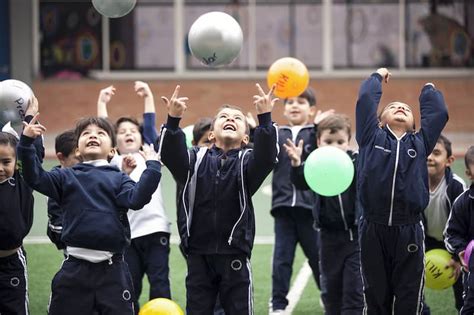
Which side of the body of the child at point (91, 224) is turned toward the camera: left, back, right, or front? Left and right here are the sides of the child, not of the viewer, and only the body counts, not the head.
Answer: front

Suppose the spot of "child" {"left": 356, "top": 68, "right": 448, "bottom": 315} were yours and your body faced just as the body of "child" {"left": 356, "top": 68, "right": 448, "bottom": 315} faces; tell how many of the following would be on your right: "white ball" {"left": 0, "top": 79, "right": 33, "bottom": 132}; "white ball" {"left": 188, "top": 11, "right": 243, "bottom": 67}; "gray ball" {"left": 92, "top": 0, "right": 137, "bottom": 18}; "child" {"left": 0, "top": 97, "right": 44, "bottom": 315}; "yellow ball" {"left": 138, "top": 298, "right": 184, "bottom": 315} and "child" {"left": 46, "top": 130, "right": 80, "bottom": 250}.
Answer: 6

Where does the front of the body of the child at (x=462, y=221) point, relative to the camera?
toward the camera

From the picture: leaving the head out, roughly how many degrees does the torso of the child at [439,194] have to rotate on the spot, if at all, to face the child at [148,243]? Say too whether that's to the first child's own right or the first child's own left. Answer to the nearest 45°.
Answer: approximately 45° to the first child's own right

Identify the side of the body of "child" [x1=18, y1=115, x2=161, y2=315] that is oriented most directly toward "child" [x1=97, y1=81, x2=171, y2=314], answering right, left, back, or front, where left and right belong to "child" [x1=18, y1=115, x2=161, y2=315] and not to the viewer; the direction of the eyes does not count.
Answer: back

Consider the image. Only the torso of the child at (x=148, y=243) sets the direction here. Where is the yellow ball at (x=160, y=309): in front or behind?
in front

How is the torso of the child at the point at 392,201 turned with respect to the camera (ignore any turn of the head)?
toward the camera

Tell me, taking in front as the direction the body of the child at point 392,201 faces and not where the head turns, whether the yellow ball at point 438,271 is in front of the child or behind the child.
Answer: behind

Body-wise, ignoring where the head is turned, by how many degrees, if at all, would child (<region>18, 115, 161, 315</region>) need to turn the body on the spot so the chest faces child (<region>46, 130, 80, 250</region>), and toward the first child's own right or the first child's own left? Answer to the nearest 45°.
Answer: approximately 180°

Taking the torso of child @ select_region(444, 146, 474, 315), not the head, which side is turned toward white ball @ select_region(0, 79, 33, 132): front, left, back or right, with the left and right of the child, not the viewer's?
right
